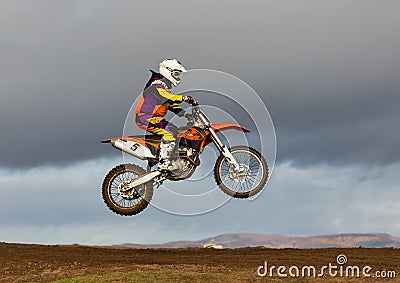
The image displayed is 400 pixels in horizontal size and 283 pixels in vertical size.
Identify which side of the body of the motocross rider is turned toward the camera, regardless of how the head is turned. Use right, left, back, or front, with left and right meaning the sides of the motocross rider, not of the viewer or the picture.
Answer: right

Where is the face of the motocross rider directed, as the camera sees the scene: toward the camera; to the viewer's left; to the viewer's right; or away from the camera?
to the viewer's right

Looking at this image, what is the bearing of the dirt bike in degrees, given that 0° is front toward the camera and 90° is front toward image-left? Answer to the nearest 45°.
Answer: approximately 270°
